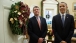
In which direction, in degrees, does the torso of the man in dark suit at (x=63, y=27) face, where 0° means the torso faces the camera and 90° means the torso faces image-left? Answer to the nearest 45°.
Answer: approximately 0°

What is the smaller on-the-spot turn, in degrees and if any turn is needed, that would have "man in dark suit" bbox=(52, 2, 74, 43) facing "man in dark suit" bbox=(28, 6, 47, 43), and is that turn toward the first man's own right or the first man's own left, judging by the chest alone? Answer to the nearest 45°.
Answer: approximately 90° to the first man's own right

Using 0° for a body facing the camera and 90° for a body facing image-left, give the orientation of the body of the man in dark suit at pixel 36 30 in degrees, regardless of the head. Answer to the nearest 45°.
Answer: approximately 315°

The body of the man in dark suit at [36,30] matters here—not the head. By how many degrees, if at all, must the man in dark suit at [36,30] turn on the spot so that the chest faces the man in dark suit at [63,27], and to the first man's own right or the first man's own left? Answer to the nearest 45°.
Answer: approximately 45° to the first man's own left

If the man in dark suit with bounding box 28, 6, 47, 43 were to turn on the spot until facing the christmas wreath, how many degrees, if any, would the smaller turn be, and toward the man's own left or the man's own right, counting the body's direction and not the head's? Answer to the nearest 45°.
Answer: approximately 45° to the man's own right
